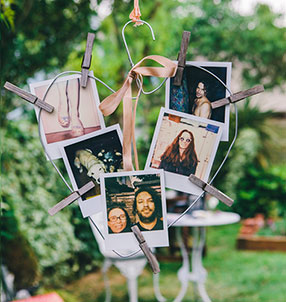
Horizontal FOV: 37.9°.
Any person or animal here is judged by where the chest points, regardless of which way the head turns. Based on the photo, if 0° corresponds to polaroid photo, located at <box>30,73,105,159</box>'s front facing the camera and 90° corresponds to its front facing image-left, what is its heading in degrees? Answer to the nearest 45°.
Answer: approximately 0°

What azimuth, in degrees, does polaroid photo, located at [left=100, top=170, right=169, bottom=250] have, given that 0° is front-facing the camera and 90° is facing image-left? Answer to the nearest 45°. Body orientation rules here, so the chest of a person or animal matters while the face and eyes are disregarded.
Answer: approximately 0°

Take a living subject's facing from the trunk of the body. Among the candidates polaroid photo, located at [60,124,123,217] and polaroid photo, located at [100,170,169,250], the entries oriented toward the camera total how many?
2
